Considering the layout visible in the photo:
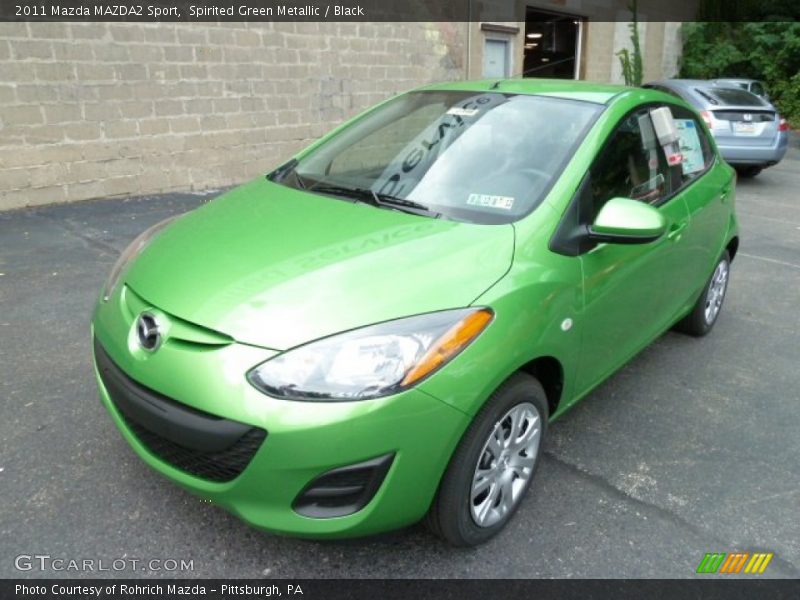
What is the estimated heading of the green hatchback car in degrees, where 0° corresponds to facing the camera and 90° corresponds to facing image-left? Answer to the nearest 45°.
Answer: approximately 45°

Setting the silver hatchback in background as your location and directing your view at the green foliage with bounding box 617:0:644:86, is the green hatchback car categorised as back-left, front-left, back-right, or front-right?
back-left

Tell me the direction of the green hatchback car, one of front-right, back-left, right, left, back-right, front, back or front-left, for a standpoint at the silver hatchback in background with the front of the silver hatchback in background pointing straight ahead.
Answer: back-left

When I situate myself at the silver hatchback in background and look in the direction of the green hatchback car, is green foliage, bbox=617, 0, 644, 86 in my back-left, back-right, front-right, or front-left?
back-right

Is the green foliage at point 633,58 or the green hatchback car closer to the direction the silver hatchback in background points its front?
the green foliage

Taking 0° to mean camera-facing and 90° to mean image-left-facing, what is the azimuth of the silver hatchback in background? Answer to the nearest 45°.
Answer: approximately 135°

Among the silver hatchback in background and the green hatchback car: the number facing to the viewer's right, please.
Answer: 0

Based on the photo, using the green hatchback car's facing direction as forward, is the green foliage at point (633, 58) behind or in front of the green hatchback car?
behind
